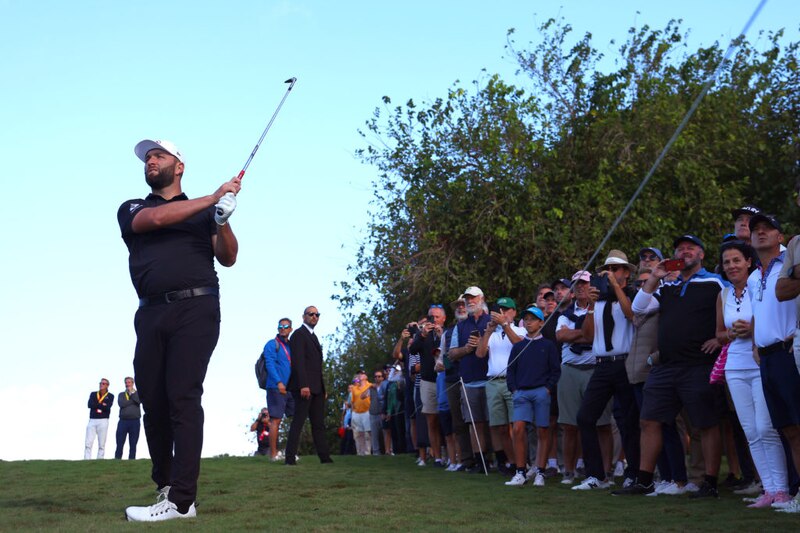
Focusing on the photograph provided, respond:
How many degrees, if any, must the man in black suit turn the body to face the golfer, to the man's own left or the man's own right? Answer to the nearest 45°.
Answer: approximately 45° to the man's own right
